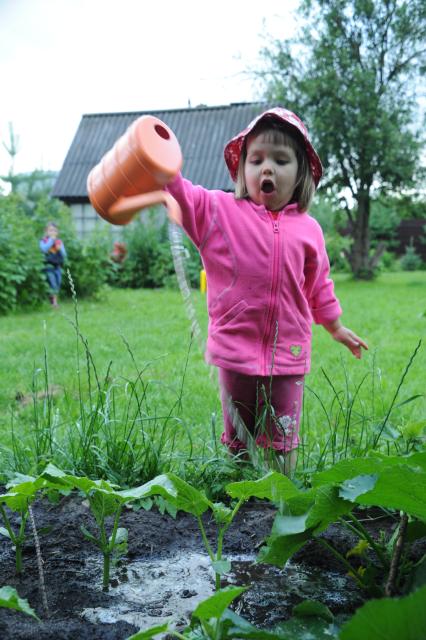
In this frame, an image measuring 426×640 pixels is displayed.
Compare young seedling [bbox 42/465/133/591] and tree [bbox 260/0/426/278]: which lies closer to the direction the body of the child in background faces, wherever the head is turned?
the young seedling

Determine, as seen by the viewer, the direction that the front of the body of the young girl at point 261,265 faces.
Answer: toward the camera

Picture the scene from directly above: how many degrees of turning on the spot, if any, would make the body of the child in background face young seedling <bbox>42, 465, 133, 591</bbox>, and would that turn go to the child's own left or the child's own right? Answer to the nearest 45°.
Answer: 0° — they already face it

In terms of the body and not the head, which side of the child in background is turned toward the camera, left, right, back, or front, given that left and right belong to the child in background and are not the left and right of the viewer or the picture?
front

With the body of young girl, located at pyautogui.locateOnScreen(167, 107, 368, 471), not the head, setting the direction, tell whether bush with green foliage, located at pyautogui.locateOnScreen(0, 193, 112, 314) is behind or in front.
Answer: behind

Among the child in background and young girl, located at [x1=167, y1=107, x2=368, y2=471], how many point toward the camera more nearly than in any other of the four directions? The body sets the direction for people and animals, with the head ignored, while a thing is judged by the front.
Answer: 2

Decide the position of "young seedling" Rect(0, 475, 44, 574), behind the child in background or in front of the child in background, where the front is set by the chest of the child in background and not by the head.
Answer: in front

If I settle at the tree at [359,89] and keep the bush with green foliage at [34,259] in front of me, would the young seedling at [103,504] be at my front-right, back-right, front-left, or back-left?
front-left

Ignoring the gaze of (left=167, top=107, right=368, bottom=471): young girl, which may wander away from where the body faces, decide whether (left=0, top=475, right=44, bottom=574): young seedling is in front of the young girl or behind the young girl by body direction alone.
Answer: in front

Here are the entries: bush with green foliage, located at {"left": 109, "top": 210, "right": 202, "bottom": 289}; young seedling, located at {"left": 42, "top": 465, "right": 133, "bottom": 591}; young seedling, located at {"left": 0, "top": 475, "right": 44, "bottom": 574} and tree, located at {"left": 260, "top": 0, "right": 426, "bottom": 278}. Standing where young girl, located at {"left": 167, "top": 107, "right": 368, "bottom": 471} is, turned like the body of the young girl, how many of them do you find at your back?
2

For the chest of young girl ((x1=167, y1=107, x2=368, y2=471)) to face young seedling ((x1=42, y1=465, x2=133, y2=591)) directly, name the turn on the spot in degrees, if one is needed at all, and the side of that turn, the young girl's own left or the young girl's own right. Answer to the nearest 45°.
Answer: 0° — they already face it

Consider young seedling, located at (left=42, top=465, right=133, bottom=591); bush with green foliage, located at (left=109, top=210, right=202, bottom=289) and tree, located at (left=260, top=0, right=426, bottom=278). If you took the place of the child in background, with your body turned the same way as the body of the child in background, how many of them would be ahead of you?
1

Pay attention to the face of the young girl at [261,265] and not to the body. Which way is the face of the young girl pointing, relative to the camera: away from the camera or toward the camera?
toward the camera

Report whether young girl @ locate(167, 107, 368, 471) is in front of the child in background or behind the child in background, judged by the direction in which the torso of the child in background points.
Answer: in front

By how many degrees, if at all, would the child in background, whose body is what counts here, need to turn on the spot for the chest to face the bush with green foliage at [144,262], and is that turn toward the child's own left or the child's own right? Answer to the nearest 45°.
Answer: approximately 135° to the child's own left
